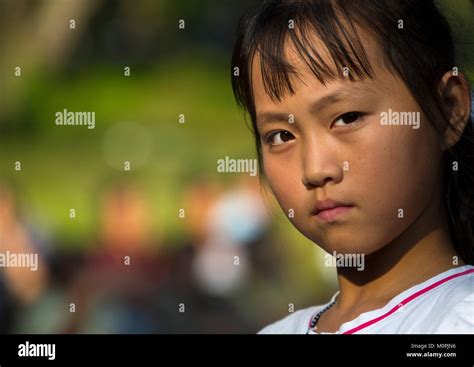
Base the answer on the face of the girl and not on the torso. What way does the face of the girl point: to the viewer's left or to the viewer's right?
to the viewer's left

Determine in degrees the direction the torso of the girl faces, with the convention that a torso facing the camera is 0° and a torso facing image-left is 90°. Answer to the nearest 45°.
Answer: approximately 45°
